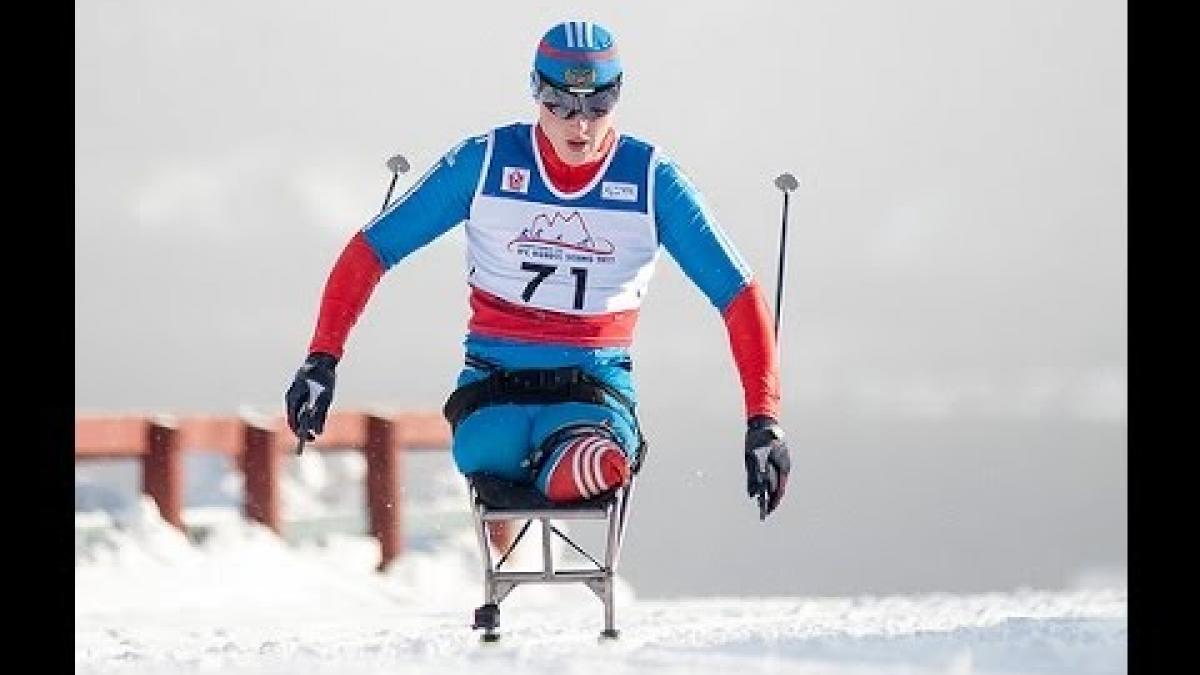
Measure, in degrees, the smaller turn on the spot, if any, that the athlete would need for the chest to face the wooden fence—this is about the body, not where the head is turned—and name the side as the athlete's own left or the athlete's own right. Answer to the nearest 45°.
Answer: approximately 180°

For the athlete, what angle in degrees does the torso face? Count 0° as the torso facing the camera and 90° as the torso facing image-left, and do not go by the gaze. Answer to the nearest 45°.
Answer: approximately 0°
